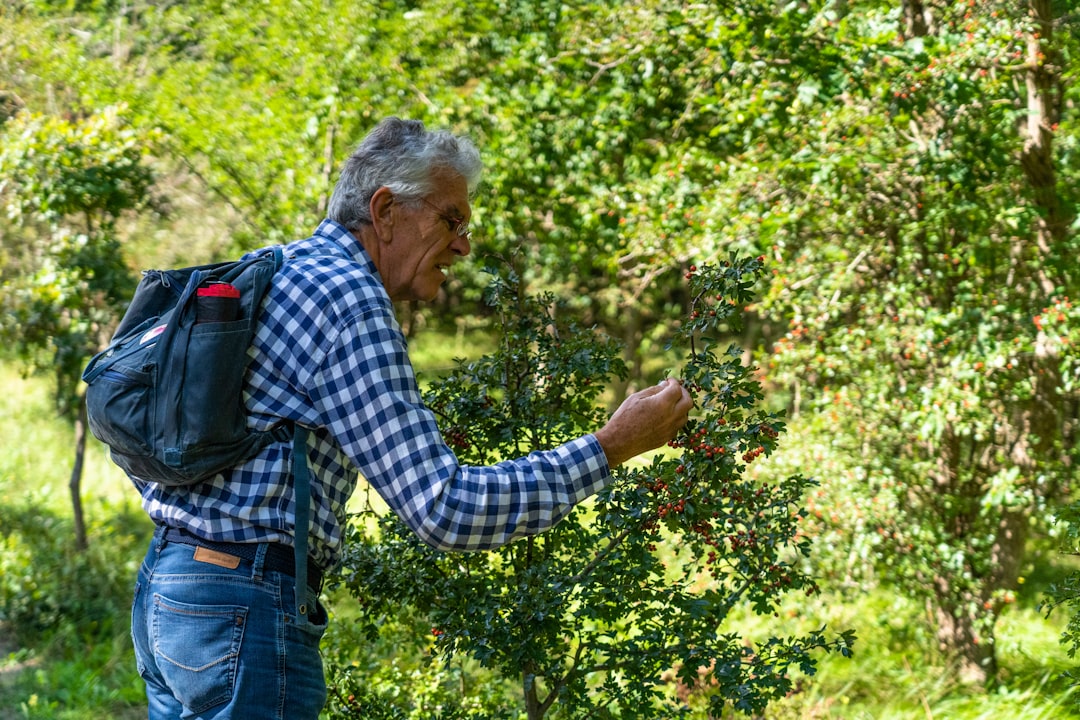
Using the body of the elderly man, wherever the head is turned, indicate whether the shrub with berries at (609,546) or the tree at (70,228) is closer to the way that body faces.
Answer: the shrub with berries

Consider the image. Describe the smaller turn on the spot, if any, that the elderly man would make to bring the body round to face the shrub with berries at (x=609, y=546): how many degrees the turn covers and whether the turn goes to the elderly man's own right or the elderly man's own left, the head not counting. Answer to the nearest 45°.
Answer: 0° — they already face it

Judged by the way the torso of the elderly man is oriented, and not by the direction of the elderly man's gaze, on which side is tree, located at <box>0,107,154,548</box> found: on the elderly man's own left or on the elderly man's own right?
on the elderly man's own left

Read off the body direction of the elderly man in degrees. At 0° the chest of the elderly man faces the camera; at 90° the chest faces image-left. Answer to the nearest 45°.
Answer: approximately 225°

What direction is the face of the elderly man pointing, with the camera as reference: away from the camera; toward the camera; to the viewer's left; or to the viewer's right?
to the viewer's right
